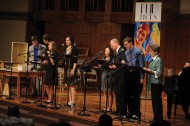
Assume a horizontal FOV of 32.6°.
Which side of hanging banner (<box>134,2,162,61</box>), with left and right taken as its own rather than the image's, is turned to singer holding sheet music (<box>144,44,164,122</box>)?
front

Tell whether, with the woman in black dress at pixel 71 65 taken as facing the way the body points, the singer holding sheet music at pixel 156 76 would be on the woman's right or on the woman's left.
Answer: on the woman's left

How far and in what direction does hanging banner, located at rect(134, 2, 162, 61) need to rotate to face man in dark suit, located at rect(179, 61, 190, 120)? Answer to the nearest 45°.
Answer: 0° — it already faces them

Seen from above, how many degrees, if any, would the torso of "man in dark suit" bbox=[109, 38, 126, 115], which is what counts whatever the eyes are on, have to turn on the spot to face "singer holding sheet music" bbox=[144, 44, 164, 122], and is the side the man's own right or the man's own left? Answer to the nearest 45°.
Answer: approximately 90° to the man's own left

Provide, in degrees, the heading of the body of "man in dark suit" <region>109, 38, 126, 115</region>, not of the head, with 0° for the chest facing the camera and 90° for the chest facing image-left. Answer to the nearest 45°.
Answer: approximately 45°

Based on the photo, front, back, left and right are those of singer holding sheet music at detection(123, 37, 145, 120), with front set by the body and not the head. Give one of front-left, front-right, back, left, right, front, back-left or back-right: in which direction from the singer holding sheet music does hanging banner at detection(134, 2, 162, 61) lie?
back-right

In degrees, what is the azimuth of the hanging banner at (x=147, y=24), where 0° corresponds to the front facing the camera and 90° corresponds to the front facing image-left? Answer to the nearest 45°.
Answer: approximately 0°

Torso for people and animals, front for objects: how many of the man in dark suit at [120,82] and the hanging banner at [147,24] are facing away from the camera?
0

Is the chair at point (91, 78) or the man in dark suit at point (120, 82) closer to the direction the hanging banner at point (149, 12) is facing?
the man in dark suit

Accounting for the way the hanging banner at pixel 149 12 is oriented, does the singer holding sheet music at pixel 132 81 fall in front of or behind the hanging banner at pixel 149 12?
in front

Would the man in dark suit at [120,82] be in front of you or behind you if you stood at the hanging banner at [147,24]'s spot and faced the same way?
in front
